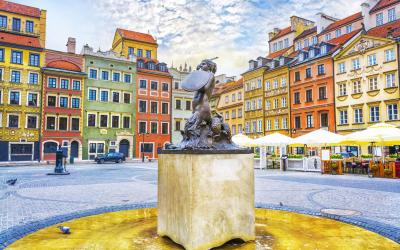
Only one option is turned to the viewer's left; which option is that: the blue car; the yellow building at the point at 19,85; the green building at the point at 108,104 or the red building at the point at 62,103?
the blue car

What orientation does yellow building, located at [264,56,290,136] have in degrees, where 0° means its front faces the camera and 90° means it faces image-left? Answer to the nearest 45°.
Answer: approximately 45°

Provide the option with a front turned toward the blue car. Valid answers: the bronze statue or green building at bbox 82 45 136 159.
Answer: the green building

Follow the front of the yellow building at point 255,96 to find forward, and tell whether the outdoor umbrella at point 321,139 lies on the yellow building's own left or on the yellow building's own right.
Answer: on the yellow building's own left

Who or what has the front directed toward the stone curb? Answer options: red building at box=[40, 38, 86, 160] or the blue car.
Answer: the red building

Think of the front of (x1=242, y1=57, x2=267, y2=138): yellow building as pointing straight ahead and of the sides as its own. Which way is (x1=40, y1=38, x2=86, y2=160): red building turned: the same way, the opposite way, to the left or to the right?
to the left

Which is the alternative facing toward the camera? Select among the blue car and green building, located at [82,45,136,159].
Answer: the green building

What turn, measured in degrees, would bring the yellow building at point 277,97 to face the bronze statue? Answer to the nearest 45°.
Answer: approximately 45° to its left

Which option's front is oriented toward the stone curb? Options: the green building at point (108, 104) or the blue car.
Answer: the green building

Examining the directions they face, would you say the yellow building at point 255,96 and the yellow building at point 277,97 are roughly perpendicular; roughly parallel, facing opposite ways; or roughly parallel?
roughly parallel

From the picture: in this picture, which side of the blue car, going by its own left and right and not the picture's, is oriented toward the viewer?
left

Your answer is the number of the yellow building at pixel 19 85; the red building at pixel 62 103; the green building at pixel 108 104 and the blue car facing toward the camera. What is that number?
3

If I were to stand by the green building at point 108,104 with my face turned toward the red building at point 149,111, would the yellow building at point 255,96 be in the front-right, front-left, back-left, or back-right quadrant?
front-right

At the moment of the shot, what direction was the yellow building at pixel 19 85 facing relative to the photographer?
facing the viewer

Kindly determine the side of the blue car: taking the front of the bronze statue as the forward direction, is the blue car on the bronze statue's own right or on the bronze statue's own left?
on the bronze statue's own right

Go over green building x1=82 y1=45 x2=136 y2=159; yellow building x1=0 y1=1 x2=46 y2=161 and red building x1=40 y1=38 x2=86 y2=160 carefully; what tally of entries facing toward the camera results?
3

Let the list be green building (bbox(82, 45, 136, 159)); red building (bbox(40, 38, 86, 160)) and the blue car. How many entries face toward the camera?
2
